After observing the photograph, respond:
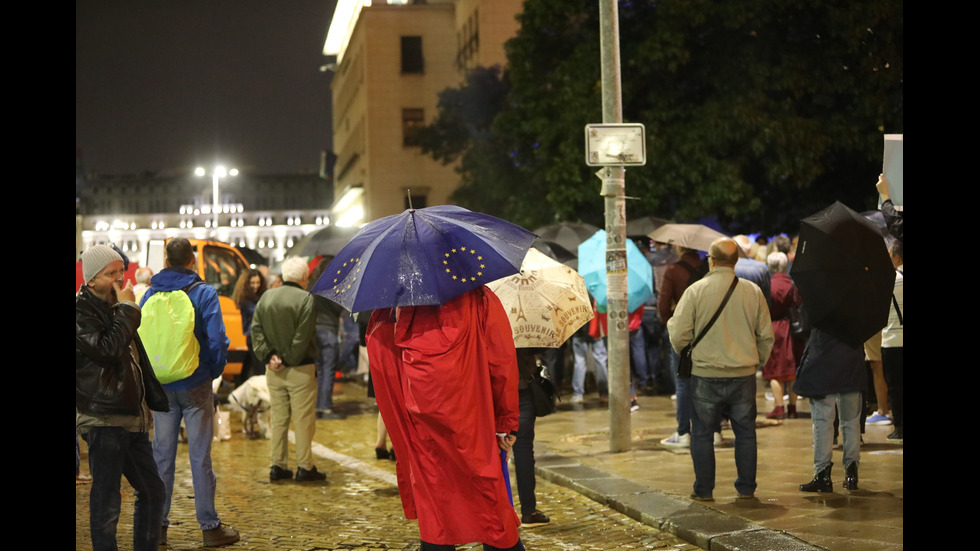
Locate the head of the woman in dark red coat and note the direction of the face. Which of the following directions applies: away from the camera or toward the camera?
away from the camera

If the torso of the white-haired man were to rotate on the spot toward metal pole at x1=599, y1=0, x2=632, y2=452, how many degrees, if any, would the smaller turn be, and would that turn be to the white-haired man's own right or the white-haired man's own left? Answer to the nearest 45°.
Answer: approximately 45° to the white-haired man's own right

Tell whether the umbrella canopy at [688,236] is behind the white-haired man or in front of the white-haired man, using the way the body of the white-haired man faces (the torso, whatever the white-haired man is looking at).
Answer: in front

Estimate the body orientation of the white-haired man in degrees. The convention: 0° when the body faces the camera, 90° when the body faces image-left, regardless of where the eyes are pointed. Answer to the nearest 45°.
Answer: approximately 225°

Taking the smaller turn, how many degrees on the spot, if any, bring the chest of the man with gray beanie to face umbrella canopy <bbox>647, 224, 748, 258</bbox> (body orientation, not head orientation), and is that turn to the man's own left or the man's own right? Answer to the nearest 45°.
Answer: approximately 90° to the man's own left

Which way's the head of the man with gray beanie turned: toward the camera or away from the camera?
toward the camera

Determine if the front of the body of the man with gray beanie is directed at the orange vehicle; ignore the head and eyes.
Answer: no

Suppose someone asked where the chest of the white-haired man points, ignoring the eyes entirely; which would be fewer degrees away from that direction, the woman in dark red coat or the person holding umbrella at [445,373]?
the woman in dark red coat

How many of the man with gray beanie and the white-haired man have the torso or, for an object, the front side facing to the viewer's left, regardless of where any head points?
0

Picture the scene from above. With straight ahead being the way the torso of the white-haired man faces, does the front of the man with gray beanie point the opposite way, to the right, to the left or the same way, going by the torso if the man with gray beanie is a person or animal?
to the right

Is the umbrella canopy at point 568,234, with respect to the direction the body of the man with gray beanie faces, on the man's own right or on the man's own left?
on the man's own left

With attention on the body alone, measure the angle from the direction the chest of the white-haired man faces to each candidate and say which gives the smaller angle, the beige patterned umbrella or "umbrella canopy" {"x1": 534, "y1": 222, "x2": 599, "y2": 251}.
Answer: the umbrella canopy

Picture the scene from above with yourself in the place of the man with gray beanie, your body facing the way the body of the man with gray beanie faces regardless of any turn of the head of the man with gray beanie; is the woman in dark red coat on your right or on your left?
on your left

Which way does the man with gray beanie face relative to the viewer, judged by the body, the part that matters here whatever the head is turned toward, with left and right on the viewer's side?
facing the viewer and to the right of the viewer

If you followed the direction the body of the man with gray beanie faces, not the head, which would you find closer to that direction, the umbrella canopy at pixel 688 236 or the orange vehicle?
the umbrella canopy

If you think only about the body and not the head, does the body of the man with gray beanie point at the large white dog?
no
